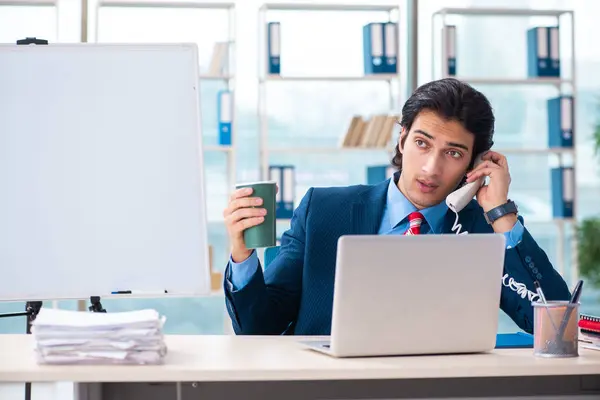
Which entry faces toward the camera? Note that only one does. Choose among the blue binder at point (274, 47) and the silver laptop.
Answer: the blue binder

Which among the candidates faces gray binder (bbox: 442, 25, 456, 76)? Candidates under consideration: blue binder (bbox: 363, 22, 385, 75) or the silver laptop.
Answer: the silver laptop

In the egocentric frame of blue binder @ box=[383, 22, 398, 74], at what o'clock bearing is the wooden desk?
The wooden desk is roughly at 12 o'clock from the blue binder.

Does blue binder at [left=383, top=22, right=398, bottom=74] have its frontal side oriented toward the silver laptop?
yes

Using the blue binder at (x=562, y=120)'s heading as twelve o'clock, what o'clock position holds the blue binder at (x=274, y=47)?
the blue binder at (x=274, y=47) is roughly at 2 o'clock from the blue binder at (x=562, y=120).

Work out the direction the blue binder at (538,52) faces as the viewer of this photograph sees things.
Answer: facing the viewer

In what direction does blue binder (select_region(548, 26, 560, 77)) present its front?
toward the camera

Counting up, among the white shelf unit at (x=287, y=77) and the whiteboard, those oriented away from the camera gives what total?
0

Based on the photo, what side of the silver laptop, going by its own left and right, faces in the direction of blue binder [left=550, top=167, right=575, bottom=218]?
front

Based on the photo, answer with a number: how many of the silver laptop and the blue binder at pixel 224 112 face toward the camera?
1

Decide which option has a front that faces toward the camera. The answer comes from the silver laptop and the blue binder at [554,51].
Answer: the blue binder

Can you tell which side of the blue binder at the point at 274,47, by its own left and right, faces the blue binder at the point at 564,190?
left

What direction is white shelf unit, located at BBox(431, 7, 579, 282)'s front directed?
toward the camera

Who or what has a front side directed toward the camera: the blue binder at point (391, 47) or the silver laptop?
the blue binder

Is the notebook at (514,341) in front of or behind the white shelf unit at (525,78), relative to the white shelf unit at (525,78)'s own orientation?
in front

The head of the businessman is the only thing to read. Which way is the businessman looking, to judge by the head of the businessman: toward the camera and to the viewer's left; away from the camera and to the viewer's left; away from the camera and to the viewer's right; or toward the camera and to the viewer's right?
toward the camera and to the viewer's left

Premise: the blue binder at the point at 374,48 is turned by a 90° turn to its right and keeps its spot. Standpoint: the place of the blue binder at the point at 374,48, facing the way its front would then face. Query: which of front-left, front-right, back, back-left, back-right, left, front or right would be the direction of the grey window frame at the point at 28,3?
front

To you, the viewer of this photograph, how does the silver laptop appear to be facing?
facing away from the viewer
